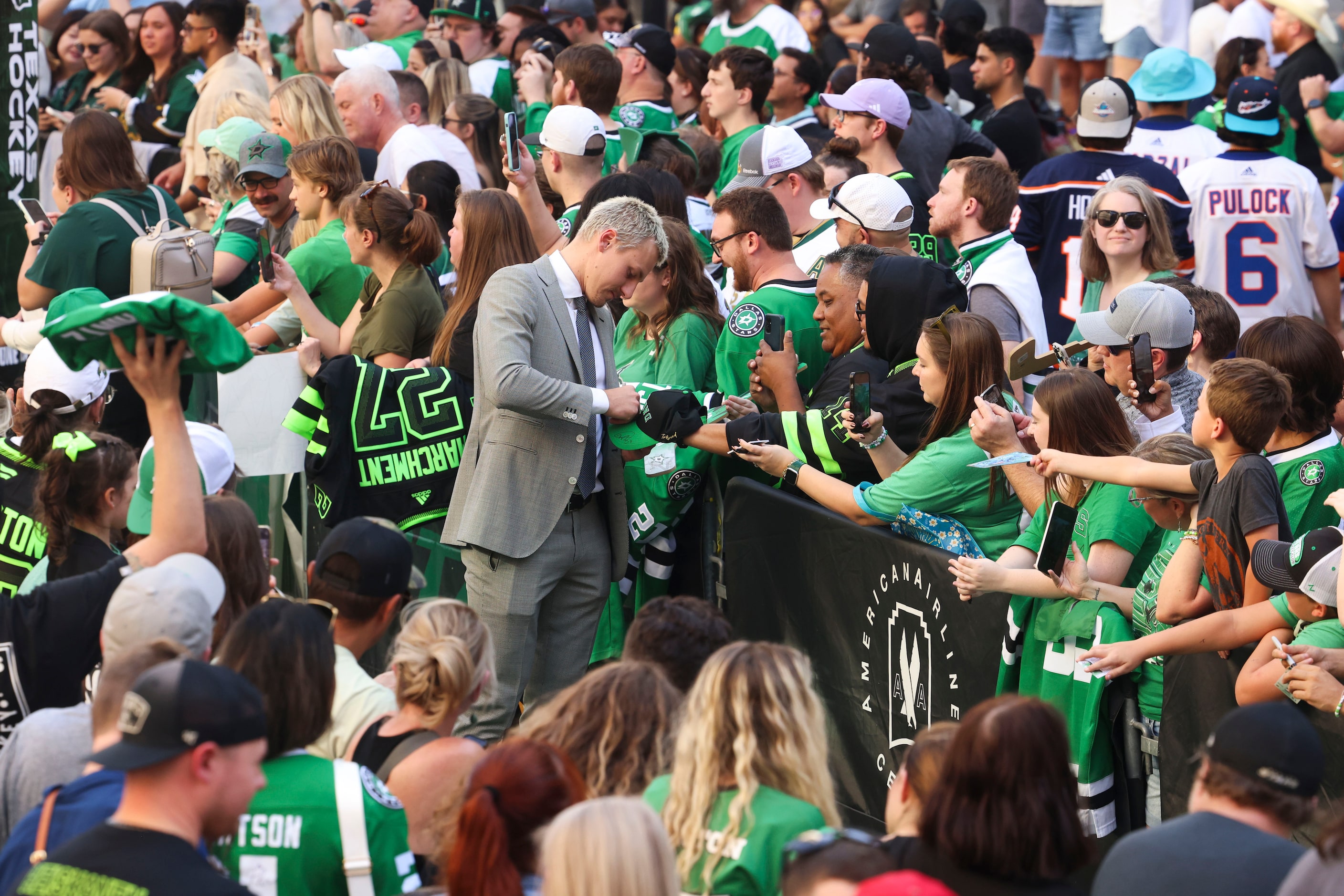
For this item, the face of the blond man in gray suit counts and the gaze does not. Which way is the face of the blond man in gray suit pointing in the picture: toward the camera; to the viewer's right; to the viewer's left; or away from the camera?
to the viewer's right

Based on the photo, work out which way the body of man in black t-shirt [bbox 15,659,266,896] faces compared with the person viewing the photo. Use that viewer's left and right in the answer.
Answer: facing away from the viewer and to the right of the viewer

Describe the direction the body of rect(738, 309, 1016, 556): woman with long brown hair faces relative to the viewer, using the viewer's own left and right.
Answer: facing to the left of the viewer

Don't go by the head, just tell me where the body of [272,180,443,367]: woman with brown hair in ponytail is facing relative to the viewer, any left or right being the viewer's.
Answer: facing to the left of the viewer

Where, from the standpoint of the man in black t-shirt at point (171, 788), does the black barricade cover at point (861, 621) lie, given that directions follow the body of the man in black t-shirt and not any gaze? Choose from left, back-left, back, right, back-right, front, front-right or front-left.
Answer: front

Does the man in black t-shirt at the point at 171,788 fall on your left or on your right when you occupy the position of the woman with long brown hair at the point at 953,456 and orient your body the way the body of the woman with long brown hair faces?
on your left

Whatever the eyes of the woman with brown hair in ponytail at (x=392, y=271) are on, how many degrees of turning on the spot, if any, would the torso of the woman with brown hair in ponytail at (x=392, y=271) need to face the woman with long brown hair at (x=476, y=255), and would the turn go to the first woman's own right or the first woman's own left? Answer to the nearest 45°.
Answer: approximately 135° to the first woman's own left
